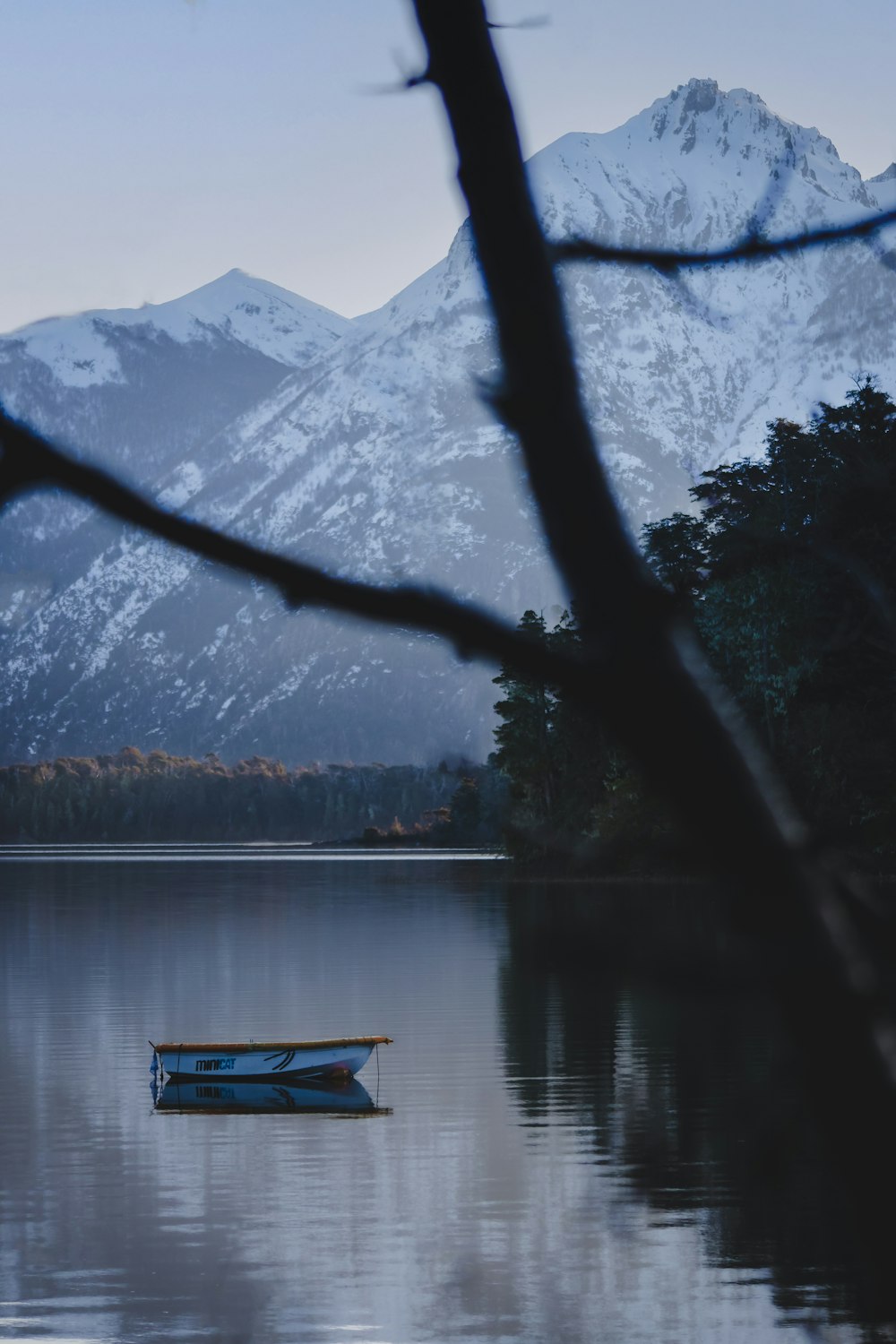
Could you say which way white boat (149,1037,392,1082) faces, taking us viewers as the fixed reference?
facing to the right of the viewer

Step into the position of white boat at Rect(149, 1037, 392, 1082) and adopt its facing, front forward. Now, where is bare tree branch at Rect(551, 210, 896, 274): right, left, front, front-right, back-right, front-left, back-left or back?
right

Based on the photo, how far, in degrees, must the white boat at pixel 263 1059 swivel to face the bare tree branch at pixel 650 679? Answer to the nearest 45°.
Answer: approximately 90° to its right
